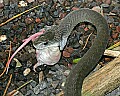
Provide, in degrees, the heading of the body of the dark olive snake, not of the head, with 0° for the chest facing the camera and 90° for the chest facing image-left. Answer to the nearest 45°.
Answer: approximately 90°
